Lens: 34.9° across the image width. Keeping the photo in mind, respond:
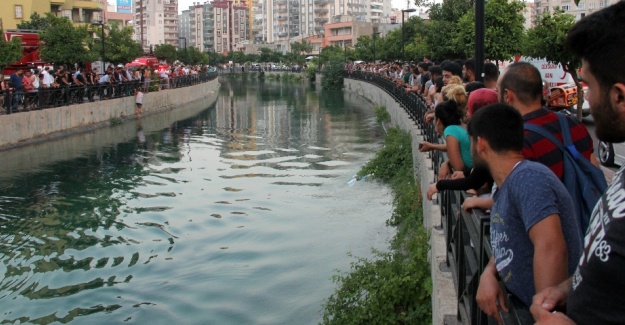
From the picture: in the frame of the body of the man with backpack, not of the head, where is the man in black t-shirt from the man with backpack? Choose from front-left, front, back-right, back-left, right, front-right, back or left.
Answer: back-left

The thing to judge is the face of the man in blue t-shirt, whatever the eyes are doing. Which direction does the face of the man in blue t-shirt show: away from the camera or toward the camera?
away from the camera

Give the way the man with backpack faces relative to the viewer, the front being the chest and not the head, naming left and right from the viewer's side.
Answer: facing away from the viewer and to the left of the viewer

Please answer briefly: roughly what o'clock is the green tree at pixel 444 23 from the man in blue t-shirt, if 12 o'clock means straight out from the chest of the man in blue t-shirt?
The green tree is roughly at 3 o'clock from the man in blue t-shirt.

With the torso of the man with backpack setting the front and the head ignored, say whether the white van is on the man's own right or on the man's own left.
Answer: on the man's own right

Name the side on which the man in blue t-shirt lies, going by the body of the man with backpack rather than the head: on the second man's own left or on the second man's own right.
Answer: on the second man's own left

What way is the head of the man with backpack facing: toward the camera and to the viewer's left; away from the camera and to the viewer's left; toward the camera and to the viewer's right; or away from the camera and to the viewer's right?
away from the camera and to the viewer's left

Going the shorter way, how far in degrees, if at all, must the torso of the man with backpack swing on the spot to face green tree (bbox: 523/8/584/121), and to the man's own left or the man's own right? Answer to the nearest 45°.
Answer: approximately 45° to the man's own right

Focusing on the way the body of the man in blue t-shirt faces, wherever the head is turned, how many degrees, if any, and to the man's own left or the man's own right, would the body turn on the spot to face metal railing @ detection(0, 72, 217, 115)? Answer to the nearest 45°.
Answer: approximately 45° to the man's own right

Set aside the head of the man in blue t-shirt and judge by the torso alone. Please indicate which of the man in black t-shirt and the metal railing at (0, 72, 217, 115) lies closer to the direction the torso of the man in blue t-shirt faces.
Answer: the metal railing

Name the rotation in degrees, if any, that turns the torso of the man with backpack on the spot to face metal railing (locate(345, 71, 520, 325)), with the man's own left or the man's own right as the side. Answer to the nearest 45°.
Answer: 0° — they already face it

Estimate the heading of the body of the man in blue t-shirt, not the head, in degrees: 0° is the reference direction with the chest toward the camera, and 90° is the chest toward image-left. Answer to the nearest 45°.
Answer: approximately 90°
